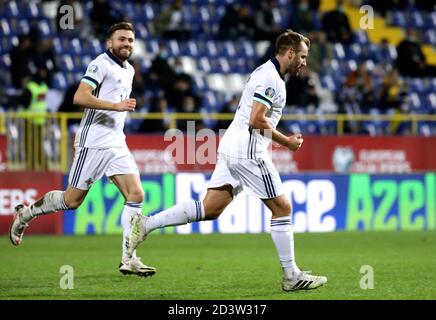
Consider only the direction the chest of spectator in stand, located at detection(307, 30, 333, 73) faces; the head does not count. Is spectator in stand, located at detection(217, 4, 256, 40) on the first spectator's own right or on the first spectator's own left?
on the first spectator's own right

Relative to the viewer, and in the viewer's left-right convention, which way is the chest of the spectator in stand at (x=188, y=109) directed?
facing the viewer

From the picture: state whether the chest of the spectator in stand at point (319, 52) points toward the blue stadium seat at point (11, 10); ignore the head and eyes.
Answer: no

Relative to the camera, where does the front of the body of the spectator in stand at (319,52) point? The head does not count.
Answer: toward the camera

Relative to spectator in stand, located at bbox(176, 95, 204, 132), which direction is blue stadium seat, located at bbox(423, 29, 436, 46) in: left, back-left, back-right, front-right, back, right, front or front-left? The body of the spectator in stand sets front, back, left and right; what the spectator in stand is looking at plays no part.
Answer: back-left

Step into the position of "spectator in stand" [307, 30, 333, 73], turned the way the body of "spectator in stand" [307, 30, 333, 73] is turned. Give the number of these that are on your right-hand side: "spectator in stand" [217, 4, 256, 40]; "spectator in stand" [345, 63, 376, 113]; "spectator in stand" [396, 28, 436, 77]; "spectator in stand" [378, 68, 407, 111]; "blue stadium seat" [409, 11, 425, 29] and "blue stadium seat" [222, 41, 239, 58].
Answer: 2

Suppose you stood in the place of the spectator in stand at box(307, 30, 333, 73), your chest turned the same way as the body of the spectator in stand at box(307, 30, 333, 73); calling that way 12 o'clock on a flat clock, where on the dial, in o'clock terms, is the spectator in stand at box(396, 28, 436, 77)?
the spectator in stand at box(396, 28, 436, 77) is roughly at 8 o'clock from the spectator in stand at box(307, 30, 333, 73).

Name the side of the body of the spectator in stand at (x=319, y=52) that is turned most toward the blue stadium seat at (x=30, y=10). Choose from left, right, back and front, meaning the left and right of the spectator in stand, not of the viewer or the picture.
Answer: right

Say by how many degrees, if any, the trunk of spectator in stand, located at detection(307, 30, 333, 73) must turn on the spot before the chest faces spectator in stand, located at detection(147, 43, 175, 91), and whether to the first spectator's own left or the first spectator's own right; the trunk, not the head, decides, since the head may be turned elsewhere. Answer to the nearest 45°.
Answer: approximately 45° to the first spectator's own right

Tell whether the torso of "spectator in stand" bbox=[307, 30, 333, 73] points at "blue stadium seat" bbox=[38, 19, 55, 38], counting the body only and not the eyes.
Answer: no

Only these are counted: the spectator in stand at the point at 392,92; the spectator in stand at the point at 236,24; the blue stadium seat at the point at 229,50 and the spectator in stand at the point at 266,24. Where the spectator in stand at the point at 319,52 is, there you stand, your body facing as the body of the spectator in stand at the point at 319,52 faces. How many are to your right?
3

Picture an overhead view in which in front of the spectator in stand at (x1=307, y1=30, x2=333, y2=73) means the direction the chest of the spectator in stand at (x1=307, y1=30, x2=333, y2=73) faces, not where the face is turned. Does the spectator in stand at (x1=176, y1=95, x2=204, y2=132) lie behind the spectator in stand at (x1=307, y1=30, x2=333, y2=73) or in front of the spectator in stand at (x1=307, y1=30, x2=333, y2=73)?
in front

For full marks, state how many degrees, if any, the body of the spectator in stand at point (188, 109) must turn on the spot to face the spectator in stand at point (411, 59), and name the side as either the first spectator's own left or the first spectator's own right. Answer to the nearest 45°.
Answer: approximately 135° to the first spectator's own left

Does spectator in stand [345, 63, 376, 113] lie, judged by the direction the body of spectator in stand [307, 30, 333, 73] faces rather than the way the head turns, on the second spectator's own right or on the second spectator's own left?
on the second spectator's own left

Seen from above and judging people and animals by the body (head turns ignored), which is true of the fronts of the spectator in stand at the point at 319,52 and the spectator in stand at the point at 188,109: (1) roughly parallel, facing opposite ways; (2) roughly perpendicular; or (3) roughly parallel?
roughly parallel

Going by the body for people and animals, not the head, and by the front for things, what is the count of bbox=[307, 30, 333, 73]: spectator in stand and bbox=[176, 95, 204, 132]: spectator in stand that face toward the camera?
2

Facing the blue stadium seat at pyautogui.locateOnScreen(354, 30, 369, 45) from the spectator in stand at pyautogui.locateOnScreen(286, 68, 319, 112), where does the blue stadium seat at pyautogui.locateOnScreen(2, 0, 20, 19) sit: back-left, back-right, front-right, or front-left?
back-left
